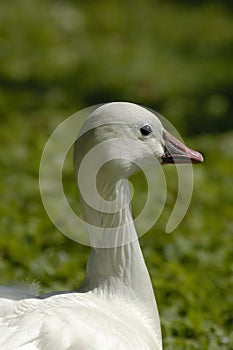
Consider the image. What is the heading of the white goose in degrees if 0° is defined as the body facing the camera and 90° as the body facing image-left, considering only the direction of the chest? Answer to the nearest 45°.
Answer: approximately 270°
